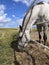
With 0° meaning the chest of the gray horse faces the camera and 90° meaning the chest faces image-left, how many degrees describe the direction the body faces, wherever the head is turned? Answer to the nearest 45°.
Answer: approximately 90°
